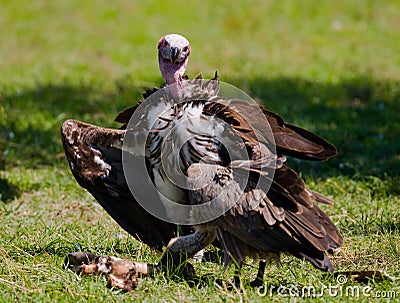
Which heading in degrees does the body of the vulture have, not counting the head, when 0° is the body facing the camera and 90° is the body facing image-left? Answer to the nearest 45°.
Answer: approximately 45°
